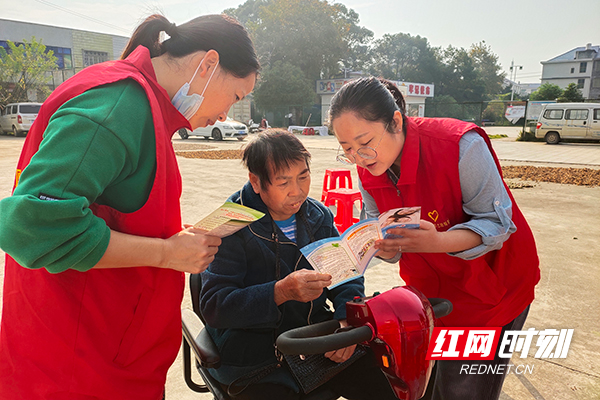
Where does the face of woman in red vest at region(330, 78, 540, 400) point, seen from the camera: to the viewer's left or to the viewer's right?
to the viewer's left

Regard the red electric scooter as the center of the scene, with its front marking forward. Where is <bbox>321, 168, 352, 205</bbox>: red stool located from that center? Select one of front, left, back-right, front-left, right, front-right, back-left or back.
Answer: back-left

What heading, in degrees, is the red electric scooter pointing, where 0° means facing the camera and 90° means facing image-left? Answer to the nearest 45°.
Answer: approximately 315°

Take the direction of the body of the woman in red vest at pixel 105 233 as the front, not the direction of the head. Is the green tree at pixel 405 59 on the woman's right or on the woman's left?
on the woman's left

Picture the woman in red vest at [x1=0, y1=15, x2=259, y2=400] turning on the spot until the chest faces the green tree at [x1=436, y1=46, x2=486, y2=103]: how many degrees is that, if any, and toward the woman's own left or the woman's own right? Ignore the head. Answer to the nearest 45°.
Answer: approximately 45° to the woman's own left

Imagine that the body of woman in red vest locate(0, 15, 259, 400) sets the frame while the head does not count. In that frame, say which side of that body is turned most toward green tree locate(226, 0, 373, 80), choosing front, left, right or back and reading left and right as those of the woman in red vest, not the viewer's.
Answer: left

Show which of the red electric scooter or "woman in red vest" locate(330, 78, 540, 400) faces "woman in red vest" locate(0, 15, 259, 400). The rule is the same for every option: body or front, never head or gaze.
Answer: "woman in red vest" locate(330, 78, 540, 400)

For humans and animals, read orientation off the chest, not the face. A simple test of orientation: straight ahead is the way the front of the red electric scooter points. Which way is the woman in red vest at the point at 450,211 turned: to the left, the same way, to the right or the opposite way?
to the right

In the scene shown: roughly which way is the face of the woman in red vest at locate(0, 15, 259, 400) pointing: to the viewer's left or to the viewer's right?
to the viewer's right

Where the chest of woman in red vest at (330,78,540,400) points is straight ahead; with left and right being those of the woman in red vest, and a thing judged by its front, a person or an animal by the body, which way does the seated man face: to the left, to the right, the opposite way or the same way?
to the left

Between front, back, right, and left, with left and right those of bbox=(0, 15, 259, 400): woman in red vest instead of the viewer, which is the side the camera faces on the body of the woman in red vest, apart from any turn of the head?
right

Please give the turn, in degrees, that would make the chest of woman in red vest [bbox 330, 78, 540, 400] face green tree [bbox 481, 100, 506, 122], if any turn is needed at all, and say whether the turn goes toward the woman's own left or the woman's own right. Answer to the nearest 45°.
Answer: approximately 135° to the woman's own right

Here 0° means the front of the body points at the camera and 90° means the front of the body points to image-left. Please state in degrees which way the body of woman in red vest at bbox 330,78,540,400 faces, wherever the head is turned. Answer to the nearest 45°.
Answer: approximately 45°
